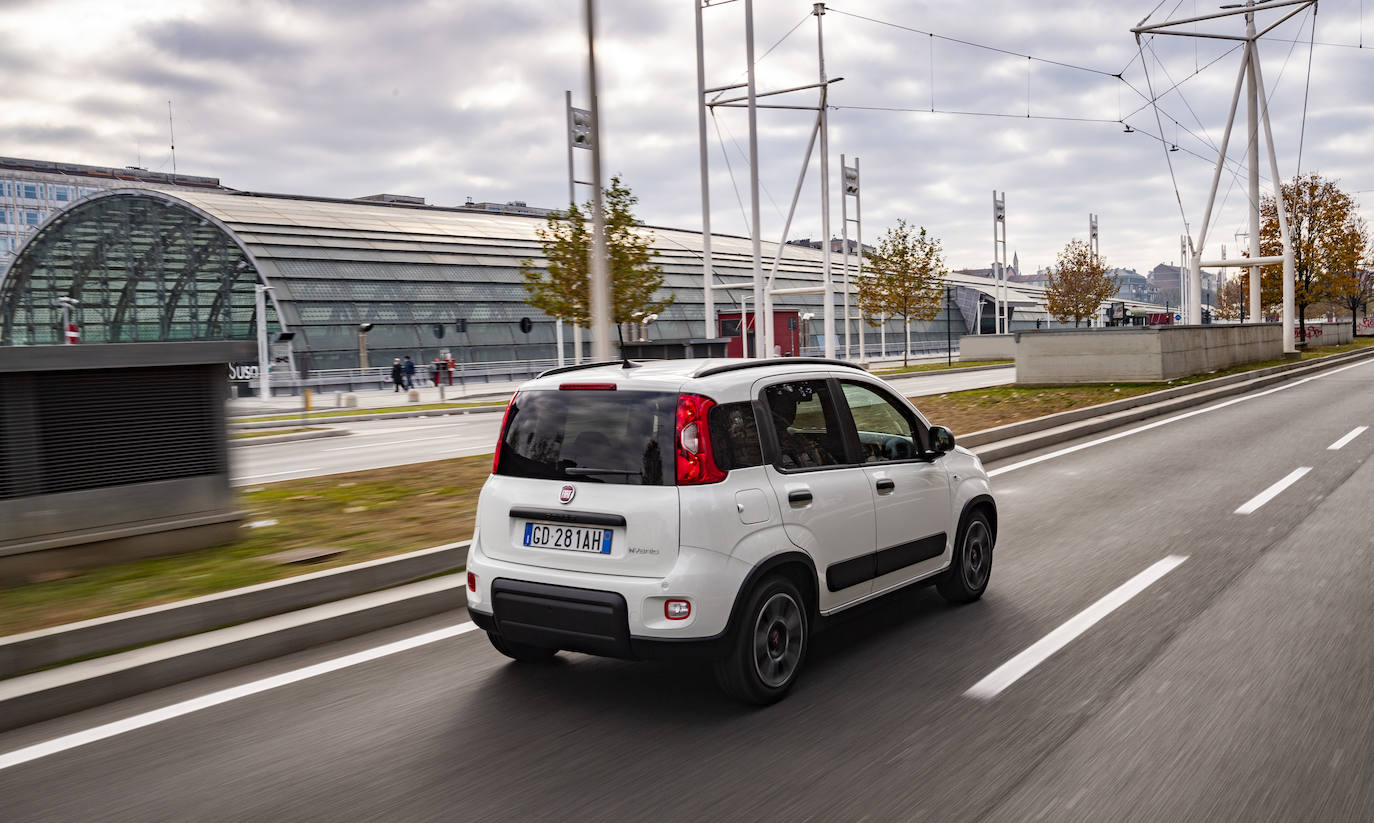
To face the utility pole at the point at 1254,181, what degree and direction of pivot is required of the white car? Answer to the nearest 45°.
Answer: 0° — it already faces it

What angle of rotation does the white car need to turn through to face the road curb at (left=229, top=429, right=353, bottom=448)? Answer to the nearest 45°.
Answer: approximately 90° to its left

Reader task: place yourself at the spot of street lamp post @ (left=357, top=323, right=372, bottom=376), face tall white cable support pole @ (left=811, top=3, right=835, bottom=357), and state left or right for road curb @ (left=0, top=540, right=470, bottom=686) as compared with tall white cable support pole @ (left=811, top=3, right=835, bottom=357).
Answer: right

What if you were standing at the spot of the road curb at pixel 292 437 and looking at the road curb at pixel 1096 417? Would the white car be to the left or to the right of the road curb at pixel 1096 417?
right

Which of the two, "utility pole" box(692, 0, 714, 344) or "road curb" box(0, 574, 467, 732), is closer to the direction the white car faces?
the utility pole

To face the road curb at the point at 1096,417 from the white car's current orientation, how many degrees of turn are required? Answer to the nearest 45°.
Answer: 0° — it already faces it

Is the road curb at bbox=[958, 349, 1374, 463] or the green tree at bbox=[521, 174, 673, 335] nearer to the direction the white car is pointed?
the road curb

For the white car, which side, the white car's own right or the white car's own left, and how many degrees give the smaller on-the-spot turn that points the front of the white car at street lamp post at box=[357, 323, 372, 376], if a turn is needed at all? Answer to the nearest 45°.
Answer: approximately 45° to the white car's own left

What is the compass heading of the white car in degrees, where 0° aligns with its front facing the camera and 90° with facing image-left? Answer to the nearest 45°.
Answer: approximately 225°

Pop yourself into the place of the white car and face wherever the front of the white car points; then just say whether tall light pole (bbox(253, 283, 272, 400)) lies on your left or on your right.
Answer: on your left

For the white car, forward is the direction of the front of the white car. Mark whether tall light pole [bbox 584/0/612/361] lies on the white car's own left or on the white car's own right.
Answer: on the white car's own left

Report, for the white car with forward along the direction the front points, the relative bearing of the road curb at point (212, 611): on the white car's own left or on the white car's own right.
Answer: on the white car's own left

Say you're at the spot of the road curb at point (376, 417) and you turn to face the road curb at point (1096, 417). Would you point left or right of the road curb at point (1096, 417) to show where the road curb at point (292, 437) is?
right

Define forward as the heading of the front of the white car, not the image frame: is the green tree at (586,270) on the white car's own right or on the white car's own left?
on the white car's own left

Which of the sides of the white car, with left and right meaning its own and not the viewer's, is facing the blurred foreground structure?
left

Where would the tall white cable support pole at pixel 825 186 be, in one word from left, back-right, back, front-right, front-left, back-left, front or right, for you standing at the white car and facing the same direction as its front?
front-left

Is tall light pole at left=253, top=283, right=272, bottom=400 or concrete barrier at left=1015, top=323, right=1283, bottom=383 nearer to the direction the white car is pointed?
the concrete barrier

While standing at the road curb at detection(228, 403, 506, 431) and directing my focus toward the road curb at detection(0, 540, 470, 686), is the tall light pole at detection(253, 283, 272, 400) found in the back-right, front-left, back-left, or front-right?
back-right

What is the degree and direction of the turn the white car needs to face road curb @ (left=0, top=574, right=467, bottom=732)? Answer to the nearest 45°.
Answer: approximately 135° to its left
